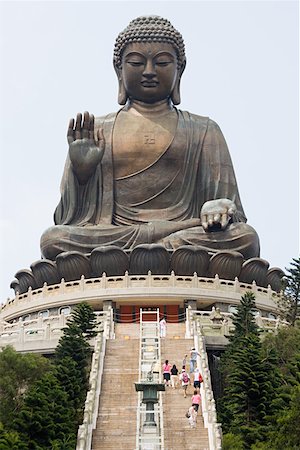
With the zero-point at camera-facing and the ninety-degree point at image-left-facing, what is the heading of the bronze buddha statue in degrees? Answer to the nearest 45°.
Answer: approximately 0°

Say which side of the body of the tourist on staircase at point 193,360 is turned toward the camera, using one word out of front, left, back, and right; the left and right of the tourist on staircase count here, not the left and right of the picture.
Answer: back
